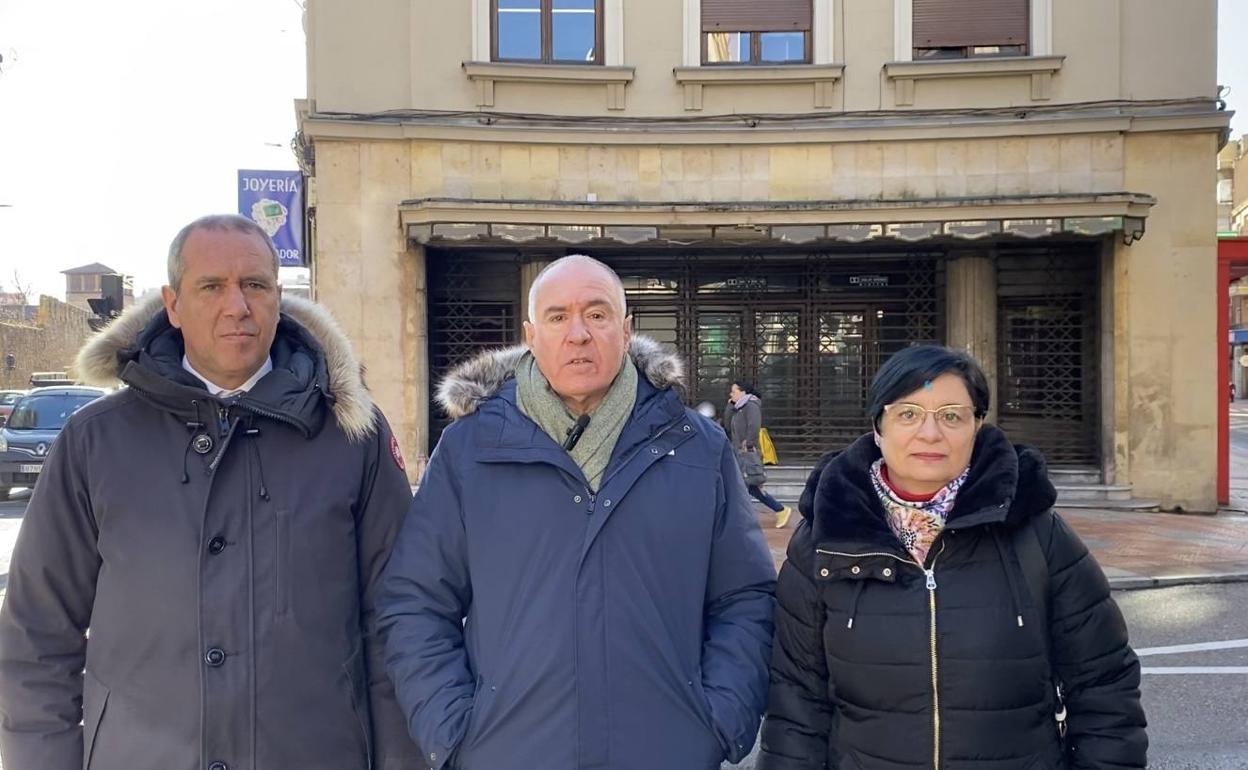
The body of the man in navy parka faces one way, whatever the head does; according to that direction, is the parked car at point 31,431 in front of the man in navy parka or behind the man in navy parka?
behind

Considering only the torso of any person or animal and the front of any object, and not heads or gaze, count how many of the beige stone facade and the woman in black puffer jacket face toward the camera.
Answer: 2

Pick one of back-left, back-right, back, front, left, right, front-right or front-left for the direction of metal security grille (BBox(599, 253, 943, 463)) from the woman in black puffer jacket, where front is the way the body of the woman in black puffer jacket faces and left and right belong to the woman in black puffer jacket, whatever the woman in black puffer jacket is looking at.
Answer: back

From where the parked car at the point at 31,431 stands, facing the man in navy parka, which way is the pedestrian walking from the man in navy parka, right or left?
left

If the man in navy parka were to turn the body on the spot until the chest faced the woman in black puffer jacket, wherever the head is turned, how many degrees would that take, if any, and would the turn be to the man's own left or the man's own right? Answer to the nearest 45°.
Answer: approximately 90° to the man's own left

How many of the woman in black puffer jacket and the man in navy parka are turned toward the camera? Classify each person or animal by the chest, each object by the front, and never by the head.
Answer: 2

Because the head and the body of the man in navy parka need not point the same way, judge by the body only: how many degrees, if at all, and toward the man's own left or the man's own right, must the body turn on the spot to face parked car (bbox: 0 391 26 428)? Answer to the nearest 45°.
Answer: approximately 135° to the man's own right

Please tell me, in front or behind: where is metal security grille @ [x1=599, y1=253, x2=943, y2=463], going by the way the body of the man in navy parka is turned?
behind

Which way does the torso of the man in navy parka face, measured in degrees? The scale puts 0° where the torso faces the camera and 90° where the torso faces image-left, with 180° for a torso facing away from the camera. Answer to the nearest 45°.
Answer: approximately 0°

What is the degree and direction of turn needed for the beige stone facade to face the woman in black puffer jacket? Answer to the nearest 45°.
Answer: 0° — it already faces them

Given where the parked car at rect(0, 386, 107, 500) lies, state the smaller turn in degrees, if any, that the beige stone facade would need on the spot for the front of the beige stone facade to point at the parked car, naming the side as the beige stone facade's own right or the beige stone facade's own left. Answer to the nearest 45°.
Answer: approximately 90° to the beige stone facade's own right
